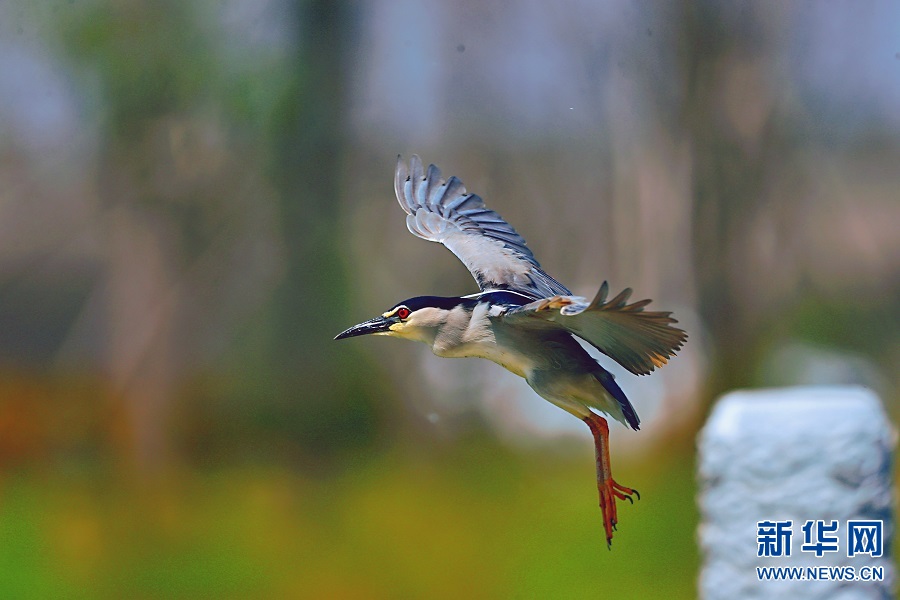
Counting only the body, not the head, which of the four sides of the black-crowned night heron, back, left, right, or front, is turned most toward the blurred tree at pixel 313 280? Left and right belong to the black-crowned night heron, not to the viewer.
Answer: right

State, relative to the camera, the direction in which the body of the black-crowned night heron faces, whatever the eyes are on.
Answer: to the viewer's left

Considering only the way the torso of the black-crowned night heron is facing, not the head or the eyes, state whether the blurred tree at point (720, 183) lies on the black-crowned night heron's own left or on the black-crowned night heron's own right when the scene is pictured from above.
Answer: on the black-crowned night heron's own right
